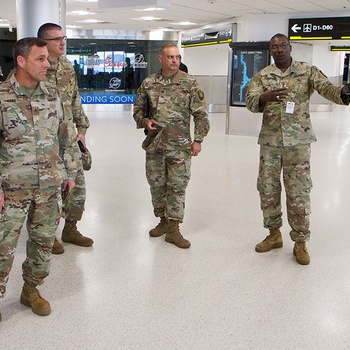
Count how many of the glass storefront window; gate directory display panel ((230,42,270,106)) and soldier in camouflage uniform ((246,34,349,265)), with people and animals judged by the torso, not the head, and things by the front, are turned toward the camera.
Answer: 3

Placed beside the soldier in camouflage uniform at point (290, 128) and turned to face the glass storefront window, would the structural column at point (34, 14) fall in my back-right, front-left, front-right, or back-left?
front-left

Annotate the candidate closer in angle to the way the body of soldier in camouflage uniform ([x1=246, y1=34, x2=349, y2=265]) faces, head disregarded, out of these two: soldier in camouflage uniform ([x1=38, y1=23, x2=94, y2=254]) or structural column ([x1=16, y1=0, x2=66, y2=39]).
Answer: the soldier in camouflage uniform

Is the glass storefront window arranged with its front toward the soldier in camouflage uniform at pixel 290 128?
yes

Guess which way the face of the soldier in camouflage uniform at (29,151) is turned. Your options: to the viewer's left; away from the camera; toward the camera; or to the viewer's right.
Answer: to the viewer's right

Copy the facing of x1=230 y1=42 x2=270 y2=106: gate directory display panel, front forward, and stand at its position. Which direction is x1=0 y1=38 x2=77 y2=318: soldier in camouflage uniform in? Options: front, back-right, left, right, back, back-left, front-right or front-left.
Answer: front

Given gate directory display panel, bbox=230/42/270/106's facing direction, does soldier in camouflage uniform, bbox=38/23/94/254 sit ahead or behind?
ahead

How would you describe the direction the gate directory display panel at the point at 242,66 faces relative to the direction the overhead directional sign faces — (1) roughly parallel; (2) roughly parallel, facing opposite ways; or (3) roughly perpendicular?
roughly parallel

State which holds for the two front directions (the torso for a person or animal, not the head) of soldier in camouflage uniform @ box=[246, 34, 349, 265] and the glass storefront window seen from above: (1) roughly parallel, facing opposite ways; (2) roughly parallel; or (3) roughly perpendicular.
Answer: roughly parallel

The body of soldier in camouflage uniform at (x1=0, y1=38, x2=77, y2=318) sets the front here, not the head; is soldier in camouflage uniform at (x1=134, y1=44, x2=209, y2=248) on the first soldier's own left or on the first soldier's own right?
on the first soldier's own left

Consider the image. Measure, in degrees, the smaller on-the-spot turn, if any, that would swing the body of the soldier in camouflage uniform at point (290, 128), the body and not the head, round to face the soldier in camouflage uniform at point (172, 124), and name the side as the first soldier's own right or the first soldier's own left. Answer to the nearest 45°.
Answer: approximately 90° to the first soldier's own right

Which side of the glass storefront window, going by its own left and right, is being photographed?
front

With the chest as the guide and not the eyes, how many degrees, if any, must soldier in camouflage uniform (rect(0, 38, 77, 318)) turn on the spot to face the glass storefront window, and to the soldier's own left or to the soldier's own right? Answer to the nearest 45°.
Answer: approximately 135° to the soldier's own left

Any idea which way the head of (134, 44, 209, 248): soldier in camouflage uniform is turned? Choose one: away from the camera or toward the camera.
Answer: toward the camera

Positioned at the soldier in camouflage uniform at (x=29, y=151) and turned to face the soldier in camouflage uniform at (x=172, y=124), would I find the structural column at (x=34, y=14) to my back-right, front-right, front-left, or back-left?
front-left

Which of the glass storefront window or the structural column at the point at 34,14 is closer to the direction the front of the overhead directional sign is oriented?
the structural column

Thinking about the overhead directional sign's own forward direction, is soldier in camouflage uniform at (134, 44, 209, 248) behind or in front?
in front

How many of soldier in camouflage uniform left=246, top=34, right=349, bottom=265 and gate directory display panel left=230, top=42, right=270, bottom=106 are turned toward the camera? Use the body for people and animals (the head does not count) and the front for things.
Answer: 2

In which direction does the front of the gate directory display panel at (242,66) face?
toward the camera

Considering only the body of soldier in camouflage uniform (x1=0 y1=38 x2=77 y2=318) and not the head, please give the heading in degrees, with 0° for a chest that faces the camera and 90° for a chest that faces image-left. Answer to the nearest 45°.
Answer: approximately 315°
